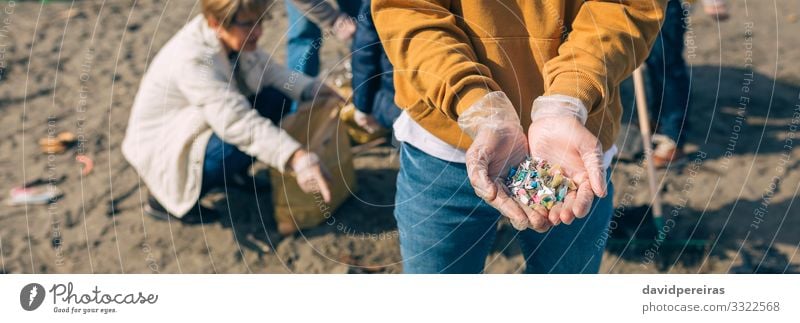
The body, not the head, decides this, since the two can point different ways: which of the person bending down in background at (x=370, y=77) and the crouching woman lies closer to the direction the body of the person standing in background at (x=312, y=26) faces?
the person bending down in background

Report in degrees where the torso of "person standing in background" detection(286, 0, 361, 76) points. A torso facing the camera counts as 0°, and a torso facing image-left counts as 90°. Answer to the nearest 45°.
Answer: approximately 270°
